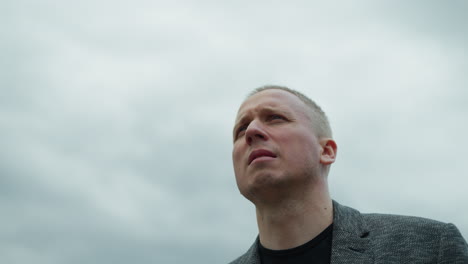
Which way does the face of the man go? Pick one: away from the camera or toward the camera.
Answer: toward the camera

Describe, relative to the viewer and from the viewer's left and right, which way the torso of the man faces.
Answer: facing the viewer and to the left of the viewer
